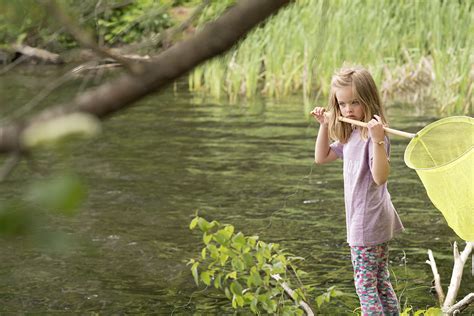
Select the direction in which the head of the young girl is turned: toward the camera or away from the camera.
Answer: toward the camera

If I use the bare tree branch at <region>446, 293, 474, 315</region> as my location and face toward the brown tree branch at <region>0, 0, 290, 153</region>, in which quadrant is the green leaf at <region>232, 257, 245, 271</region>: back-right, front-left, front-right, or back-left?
front-right

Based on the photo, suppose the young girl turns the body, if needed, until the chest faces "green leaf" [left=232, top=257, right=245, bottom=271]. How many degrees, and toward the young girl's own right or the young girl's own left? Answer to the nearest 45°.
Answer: approximately 45° to the young girl's own right
